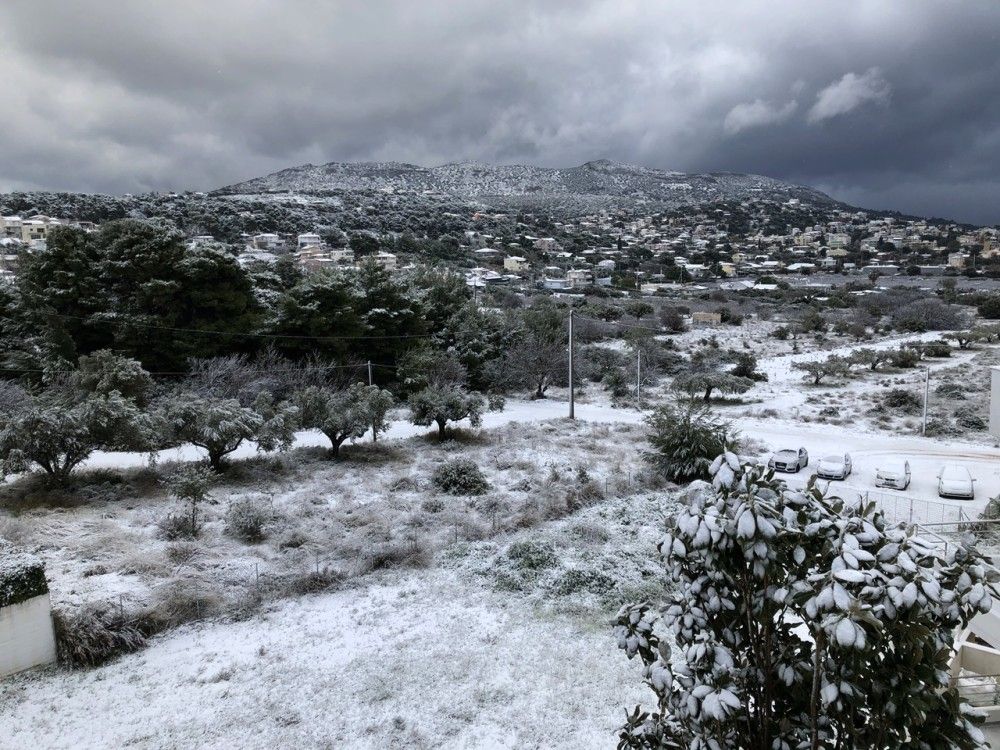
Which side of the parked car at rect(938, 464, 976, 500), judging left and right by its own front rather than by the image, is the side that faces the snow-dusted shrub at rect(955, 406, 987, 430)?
back

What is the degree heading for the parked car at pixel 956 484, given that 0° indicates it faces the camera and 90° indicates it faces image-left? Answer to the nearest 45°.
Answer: approximately 0°

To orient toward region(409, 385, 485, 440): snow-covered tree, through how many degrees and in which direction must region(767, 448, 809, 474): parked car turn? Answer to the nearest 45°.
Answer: approximately 45° to its right

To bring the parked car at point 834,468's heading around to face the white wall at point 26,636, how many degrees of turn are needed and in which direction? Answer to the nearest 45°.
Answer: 0° — it already faces it

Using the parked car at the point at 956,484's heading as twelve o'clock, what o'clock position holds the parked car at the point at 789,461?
the parked car at the point at 789,461 is roughly at 3 o'clock from the parked car at the point at 956,484.

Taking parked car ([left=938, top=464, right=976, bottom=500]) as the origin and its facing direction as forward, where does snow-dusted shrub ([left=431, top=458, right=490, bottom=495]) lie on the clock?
The snow-dusted shrub is roughly at 2 o'clock from the parked car.

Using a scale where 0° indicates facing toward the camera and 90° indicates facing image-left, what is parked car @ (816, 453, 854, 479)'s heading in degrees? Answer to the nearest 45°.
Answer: approximately 45°

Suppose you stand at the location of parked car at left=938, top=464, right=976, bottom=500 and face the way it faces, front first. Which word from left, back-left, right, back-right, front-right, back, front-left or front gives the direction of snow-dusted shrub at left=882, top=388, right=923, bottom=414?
back

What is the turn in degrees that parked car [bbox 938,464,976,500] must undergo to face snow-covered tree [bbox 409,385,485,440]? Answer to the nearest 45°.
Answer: approximately 90° to its right

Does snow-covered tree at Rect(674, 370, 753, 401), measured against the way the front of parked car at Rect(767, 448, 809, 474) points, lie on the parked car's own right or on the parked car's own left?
on the parked car's own right

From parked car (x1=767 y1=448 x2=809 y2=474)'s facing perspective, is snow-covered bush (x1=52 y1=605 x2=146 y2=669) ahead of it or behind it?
ahead
